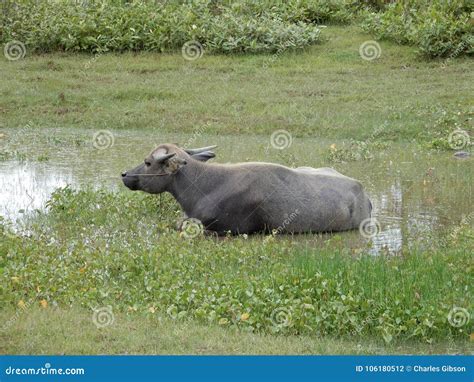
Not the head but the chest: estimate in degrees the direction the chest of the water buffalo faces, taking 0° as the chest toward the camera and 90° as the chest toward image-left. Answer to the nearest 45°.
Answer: approximately 90°
